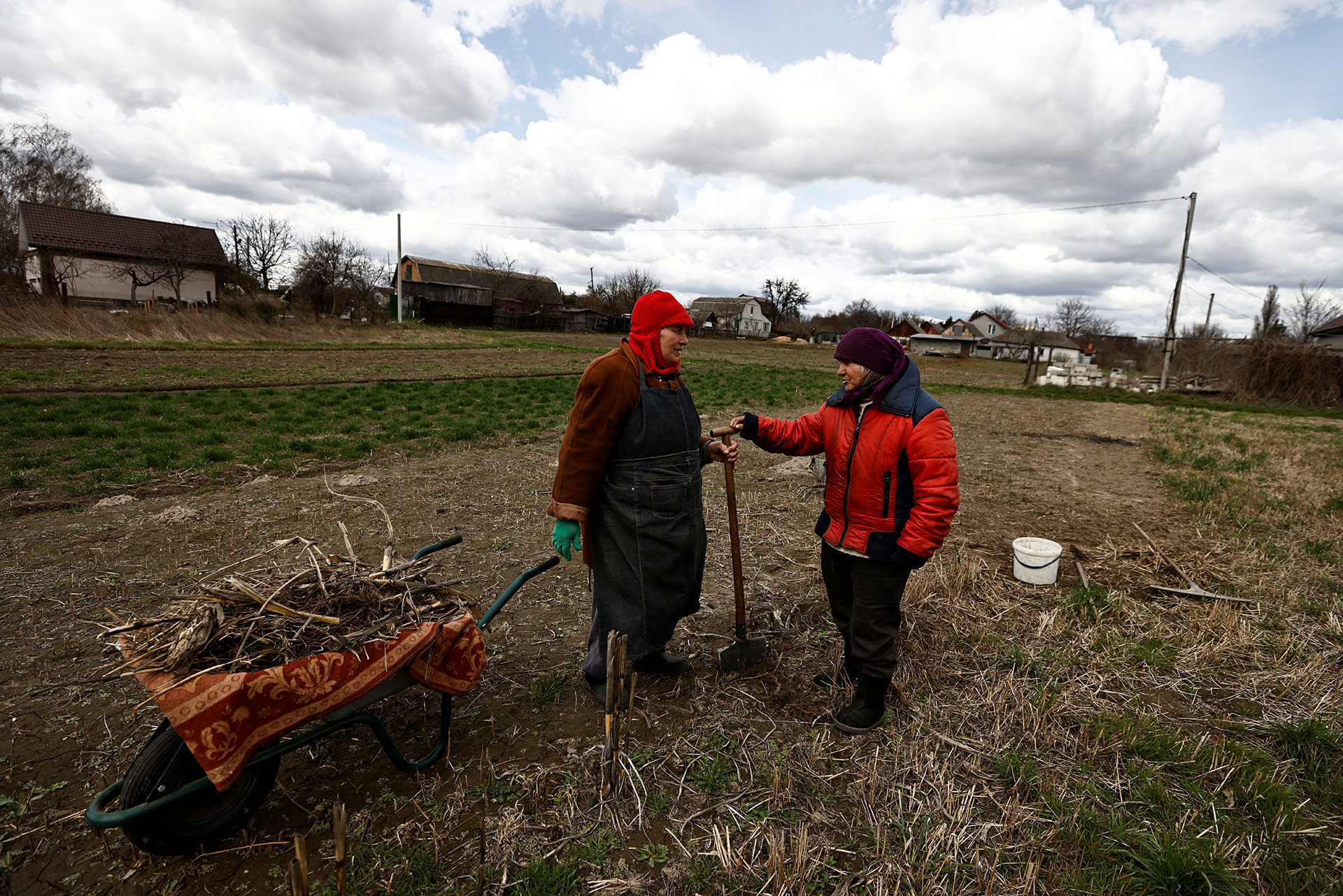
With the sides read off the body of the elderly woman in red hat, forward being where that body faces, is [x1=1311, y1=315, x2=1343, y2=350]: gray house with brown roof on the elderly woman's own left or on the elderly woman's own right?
on the elderly woman's own left

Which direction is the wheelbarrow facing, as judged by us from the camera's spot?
facing the viewer and to the left of the viewer

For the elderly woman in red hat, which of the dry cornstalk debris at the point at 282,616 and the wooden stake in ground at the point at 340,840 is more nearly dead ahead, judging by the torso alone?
the wooden stake in ground

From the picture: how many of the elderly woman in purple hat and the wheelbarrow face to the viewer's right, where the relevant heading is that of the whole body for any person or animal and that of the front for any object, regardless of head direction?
0

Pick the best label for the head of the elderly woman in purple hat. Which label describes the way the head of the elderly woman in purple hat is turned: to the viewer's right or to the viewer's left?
to the viewer's left

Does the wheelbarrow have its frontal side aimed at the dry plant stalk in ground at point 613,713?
no

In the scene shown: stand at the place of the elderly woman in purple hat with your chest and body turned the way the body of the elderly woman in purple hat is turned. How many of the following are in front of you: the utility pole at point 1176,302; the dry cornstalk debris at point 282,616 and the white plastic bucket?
1

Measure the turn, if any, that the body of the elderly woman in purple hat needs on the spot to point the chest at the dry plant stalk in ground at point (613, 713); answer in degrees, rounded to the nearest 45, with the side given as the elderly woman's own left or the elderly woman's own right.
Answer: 0° — they already face it

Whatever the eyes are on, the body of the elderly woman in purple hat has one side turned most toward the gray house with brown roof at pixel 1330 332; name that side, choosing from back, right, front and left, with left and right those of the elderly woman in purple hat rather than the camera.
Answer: back

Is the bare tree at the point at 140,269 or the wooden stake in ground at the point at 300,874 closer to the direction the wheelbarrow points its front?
the wooden stake in ground

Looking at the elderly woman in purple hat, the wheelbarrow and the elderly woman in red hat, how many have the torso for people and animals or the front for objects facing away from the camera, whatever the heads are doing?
0

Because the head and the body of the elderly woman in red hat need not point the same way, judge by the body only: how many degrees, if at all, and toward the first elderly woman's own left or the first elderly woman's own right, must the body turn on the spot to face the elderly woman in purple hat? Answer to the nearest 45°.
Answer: approximately 45° to the first elderly woman's own left

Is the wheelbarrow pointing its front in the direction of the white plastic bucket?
no

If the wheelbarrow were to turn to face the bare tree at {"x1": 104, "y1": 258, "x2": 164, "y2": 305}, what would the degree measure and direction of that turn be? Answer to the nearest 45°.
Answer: approximately 135° to its right

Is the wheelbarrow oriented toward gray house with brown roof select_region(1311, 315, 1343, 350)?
no

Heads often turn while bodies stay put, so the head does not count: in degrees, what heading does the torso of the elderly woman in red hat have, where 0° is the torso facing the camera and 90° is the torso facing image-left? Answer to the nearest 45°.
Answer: approximately 315°

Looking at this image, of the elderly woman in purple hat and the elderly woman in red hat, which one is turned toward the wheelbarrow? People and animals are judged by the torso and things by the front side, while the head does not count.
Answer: the elderly woman in purple hat
